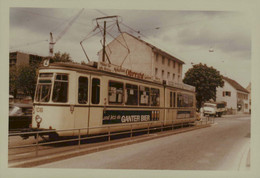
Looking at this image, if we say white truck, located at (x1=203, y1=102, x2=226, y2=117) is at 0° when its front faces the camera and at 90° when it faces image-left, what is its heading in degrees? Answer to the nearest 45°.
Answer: approximately 45°

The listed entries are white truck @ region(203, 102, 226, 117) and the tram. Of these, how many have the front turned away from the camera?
0

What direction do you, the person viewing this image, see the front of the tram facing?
facing the viewer and to the left of the viewer

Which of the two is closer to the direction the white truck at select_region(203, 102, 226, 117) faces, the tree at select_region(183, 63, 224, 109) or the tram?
the tram
